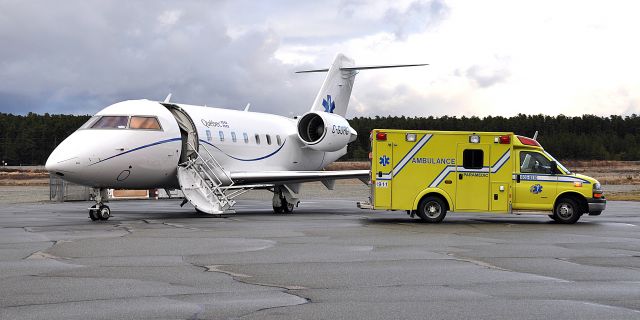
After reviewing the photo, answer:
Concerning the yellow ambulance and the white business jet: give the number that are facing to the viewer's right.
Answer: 1

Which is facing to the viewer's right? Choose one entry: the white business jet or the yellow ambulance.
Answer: the yellow ambulance

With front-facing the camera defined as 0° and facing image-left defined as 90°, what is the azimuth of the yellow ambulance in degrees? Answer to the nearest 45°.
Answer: approximately 270°

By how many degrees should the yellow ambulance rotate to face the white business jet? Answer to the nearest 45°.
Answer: approximately 180°

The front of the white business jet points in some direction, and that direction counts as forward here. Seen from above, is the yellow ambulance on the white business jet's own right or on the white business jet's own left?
on the white business jet's own left
